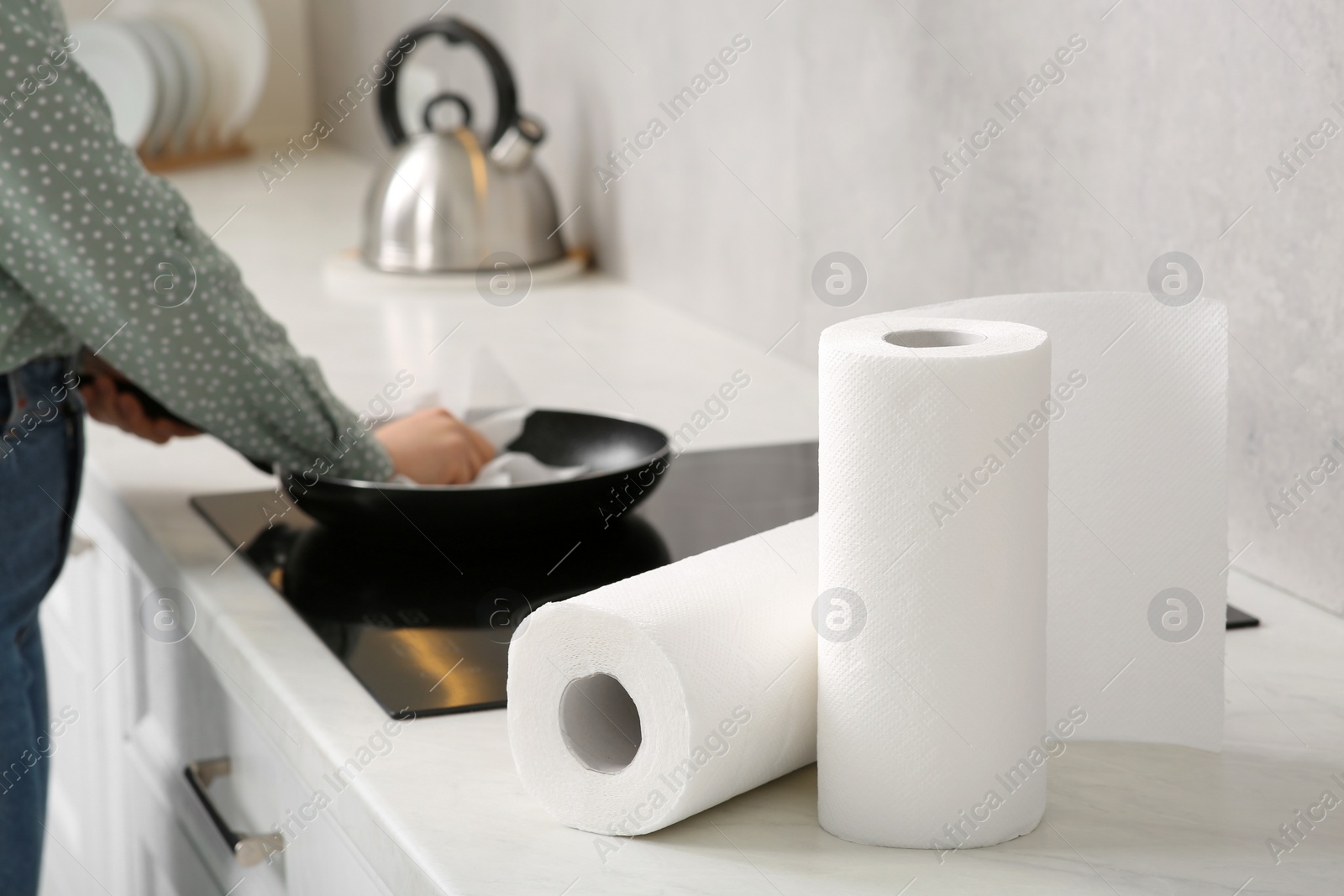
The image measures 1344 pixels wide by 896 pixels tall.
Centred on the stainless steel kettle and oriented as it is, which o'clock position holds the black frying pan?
The black frying pan is roughly at 3 o'clock from the stainless steel kettle.

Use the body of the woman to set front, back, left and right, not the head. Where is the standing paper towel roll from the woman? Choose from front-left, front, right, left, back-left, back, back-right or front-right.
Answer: front-right

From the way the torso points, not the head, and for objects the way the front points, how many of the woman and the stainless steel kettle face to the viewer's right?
2

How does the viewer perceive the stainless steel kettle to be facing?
facing to the right of the viewer

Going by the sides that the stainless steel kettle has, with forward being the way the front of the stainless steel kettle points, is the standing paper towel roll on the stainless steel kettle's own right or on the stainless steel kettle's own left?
on the stainless steel kettle's own right

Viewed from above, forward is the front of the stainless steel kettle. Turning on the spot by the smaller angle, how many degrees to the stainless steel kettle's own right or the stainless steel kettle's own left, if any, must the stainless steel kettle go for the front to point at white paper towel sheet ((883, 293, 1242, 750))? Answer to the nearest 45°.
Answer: approximately 90° to the stainless steel kettle's own right

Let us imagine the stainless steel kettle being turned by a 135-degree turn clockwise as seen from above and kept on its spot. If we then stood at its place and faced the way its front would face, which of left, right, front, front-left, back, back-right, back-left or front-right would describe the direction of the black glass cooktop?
front-left

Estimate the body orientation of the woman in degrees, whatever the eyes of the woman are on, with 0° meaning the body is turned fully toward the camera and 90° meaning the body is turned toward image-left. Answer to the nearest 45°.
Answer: approximately 270°
